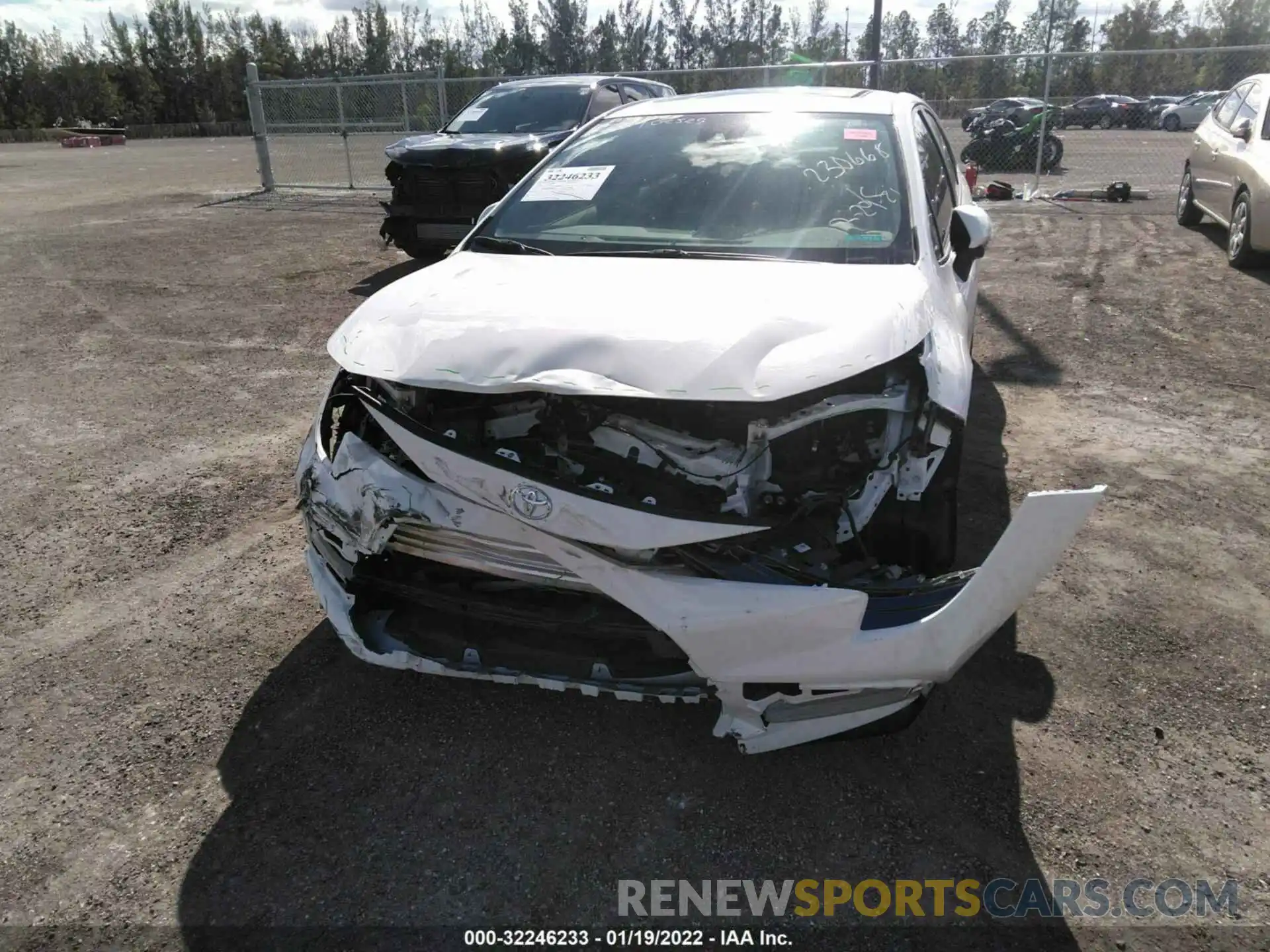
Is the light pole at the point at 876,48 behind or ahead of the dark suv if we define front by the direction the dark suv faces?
behind

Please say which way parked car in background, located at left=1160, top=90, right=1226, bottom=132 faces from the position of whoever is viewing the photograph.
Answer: facing the viewer and to the left of the viewer

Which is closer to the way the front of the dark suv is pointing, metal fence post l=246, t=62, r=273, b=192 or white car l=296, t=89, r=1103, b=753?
the white car

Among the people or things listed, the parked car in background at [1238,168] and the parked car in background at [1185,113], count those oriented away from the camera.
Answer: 0

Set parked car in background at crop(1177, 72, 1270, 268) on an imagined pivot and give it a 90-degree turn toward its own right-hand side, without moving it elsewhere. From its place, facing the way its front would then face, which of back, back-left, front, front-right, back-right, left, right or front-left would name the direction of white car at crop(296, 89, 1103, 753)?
front-left

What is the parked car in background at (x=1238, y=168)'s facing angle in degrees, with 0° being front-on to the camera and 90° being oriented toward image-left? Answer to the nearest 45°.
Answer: approximately 315°

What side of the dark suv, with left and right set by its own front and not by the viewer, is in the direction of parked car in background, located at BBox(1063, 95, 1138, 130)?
back

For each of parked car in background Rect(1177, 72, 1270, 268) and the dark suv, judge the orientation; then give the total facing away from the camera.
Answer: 0

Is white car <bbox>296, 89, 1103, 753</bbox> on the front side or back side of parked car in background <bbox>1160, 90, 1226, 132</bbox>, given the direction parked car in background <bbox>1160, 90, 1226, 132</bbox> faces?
on the front side

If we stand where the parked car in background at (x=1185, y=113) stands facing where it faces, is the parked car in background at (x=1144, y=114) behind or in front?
in front

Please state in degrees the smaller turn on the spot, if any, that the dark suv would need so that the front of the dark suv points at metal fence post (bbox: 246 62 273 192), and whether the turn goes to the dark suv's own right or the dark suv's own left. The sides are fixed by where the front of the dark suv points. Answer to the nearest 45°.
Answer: approximately 90° to the dark suv's own right

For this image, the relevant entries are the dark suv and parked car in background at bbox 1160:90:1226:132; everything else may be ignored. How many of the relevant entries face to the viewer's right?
0

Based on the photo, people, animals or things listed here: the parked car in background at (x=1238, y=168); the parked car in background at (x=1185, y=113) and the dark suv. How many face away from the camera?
0
